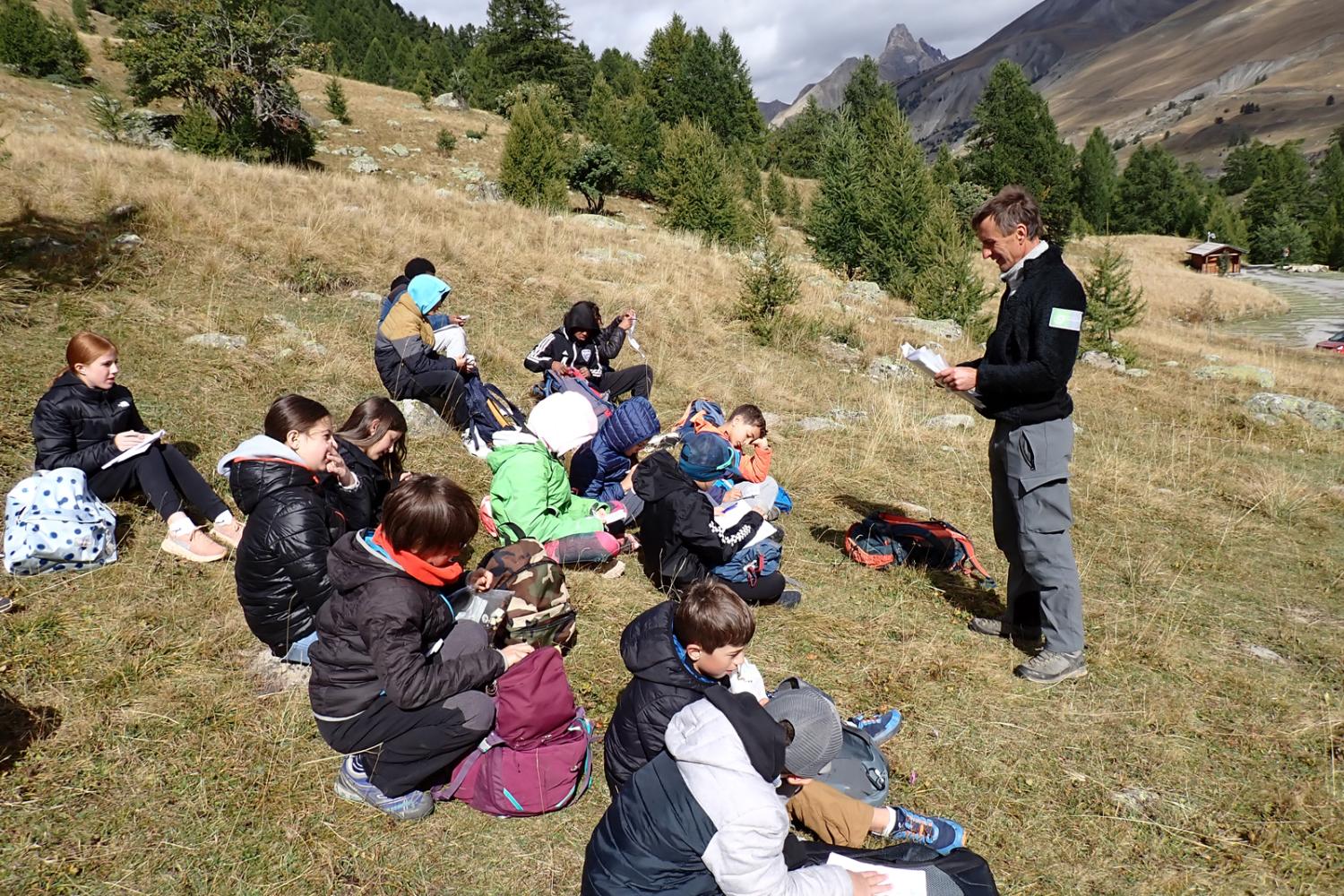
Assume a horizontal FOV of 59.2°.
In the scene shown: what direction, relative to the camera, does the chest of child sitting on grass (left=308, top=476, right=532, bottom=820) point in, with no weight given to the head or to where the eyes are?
to the viewer's right

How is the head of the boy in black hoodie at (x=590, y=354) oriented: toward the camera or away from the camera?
toward the camera

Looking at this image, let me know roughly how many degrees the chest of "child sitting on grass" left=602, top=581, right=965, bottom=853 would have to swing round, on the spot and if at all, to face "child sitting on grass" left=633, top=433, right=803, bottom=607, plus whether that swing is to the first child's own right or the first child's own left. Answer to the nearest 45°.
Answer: approximately 90° to the first child's own left

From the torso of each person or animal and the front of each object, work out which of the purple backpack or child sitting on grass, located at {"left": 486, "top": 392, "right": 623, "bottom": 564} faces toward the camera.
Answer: the purple backpack

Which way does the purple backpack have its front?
toward the camera

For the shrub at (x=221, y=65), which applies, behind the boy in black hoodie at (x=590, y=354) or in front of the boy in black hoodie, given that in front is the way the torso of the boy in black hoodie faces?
behind

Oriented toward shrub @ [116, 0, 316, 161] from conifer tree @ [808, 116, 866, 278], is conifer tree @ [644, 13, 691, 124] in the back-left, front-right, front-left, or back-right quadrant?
front-right

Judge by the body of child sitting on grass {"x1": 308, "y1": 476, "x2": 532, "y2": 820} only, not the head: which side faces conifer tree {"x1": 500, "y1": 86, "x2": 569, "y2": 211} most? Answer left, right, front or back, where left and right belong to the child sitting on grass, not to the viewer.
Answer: left

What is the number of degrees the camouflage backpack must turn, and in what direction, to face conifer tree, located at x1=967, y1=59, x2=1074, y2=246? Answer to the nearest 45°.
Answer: approximately 90° to its left

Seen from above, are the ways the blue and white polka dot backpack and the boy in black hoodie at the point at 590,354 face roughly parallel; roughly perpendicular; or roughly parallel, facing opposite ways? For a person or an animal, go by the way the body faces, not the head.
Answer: roughly parallel

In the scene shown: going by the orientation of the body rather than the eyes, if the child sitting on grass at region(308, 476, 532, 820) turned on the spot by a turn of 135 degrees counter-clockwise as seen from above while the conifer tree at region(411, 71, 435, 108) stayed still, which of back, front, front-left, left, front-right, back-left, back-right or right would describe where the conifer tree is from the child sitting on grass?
front-right
